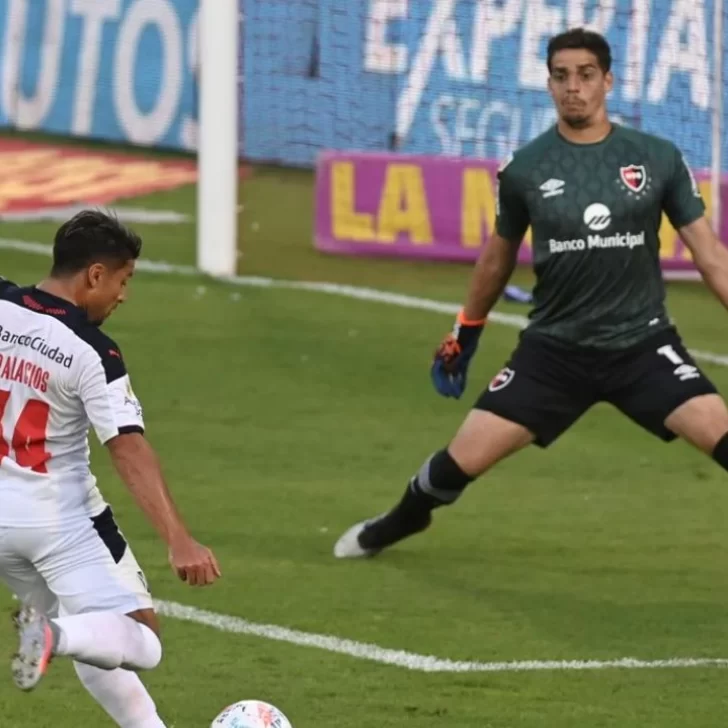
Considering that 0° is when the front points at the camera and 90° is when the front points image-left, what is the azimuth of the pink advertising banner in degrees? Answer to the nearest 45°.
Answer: approximately 0°

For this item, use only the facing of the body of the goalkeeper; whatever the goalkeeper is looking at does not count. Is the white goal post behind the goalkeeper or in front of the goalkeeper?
behind

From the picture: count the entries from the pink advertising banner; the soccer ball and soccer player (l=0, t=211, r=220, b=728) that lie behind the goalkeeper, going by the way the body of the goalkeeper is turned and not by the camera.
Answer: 1

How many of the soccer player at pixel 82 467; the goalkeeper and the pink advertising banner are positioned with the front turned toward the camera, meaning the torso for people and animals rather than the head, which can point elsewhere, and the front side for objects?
2

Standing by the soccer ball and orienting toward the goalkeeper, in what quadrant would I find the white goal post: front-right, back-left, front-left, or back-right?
front-left

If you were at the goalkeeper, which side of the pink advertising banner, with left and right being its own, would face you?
front

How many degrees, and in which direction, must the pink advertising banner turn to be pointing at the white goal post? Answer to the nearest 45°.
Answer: approximately 45° to its right

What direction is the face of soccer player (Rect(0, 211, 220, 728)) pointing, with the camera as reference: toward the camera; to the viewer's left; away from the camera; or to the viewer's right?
to the viewer's right

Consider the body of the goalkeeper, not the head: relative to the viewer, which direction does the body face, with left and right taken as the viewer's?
facing the viewer

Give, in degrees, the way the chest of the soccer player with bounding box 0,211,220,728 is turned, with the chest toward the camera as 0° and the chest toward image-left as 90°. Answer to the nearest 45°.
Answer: approximately 225°

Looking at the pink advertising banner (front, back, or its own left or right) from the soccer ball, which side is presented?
front

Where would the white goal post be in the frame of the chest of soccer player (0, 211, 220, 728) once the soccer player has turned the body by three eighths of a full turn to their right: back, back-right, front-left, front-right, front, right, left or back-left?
back
